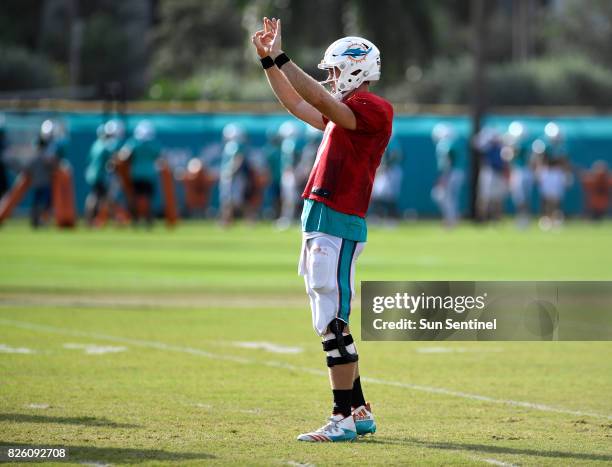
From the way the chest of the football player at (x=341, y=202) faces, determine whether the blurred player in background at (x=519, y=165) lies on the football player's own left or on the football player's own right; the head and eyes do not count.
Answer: on the football player's own right

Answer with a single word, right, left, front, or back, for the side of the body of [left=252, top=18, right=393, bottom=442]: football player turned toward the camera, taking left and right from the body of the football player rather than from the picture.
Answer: left

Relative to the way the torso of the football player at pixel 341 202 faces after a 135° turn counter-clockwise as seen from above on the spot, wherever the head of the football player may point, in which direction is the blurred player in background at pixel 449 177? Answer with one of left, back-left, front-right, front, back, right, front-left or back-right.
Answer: back-left

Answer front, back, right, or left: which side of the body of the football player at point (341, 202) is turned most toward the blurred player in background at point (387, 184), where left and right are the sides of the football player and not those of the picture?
right

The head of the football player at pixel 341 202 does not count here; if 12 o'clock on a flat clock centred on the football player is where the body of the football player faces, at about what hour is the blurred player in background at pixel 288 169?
The blurred player in background is roughly at 3 o'clock from the football player.

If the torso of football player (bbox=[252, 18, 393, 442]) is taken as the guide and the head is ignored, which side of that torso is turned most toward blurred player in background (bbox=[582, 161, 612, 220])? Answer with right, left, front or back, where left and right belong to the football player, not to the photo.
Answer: right
